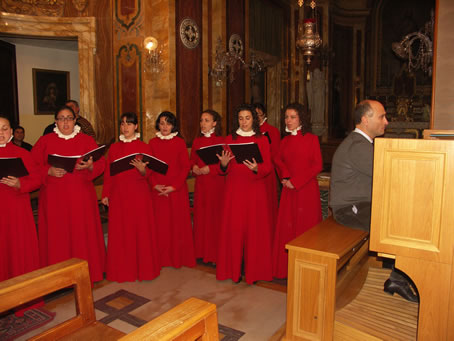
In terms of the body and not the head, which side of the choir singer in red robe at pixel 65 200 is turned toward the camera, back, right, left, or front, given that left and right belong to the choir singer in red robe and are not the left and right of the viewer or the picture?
front

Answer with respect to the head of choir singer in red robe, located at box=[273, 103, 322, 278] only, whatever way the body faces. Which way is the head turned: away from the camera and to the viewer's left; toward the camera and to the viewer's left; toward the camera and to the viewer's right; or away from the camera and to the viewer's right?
toward the camera and to the viewer's left

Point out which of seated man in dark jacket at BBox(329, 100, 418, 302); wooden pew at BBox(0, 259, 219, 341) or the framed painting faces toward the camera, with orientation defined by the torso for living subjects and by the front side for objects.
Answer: the framed painting

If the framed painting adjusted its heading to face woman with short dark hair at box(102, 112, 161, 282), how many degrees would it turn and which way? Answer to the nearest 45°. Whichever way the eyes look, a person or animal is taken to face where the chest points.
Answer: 0° — it already faces them

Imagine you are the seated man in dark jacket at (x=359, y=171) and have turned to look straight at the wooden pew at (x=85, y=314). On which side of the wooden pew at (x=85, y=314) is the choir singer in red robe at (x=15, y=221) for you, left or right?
right

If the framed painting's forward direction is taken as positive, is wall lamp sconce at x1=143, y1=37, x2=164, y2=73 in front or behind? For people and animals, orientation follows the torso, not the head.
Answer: in front

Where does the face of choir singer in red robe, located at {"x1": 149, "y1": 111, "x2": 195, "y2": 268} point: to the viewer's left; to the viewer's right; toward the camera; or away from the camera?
toward the camera

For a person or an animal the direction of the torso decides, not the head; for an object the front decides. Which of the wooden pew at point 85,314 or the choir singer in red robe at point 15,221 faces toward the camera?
the choir singer in red robe

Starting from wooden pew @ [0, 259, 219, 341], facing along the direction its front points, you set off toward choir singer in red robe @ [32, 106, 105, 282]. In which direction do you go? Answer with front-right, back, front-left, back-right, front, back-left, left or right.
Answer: front-left

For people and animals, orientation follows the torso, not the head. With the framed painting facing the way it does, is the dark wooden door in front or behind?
in front

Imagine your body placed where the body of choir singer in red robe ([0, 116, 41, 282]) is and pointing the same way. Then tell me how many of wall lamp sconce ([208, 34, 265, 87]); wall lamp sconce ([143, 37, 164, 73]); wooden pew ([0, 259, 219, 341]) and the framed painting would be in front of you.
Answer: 1

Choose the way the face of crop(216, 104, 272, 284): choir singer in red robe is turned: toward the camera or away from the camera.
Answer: toward the camera

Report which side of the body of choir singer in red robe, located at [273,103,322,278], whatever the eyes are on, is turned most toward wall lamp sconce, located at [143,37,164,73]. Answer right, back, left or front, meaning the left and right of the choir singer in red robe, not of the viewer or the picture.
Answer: right

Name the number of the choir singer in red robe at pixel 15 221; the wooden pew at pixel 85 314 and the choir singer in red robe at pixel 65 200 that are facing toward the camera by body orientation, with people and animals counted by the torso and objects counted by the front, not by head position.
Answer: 2

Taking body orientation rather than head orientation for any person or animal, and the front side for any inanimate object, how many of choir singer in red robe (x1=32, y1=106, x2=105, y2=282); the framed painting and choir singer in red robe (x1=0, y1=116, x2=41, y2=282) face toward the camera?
3

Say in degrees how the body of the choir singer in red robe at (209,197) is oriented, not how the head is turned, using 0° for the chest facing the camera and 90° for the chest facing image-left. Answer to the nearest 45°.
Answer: approximately 45°

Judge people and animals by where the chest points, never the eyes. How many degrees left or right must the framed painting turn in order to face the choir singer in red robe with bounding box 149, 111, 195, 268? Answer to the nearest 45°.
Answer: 0° — it already faces them
